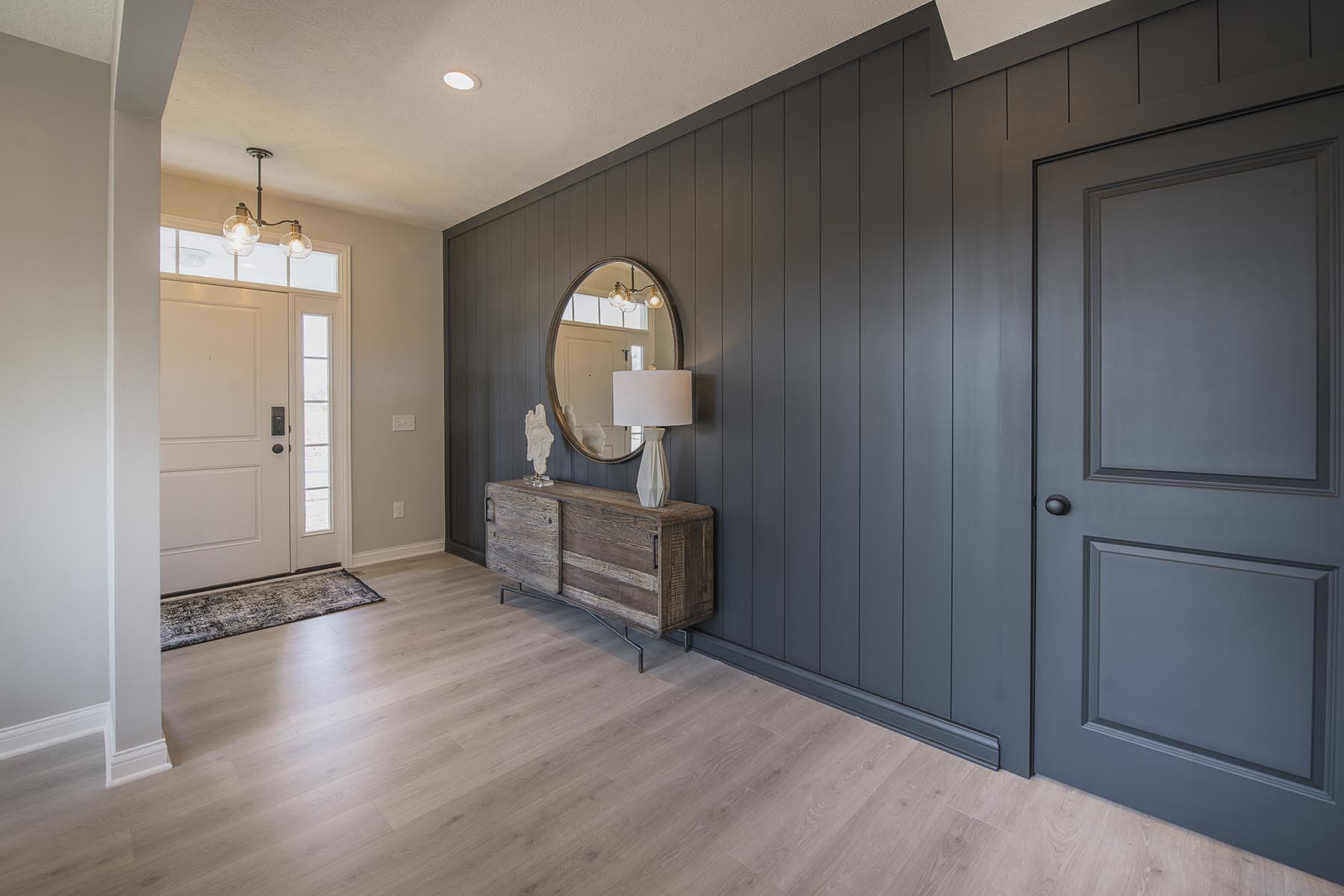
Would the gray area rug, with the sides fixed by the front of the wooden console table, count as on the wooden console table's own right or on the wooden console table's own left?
on the wooden console table's own right

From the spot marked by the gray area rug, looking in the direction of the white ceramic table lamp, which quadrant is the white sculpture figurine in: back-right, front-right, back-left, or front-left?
front-left

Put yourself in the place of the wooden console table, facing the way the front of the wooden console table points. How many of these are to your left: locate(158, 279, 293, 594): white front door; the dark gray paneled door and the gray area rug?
1

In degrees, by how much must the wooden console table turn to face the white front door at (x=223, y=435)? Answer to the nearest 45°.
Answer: approximately 90° to its right

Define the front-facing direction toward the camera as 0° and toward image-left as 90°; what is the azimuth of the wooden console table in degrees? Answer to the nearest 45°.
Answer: approximately 45°

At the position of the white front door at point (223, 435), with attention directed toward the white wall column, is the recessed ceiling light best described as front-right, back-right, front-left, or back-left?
front-left

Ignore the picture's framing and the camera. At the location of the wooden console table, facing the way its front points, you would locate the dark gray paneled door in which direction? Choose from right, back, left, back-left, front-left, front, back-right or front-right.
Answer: left

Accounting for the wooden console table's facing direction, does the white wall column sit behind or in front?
in front

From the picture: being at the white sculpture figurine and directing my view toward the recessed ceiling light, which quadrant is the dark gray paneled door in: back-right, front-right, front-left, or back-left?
front-left
